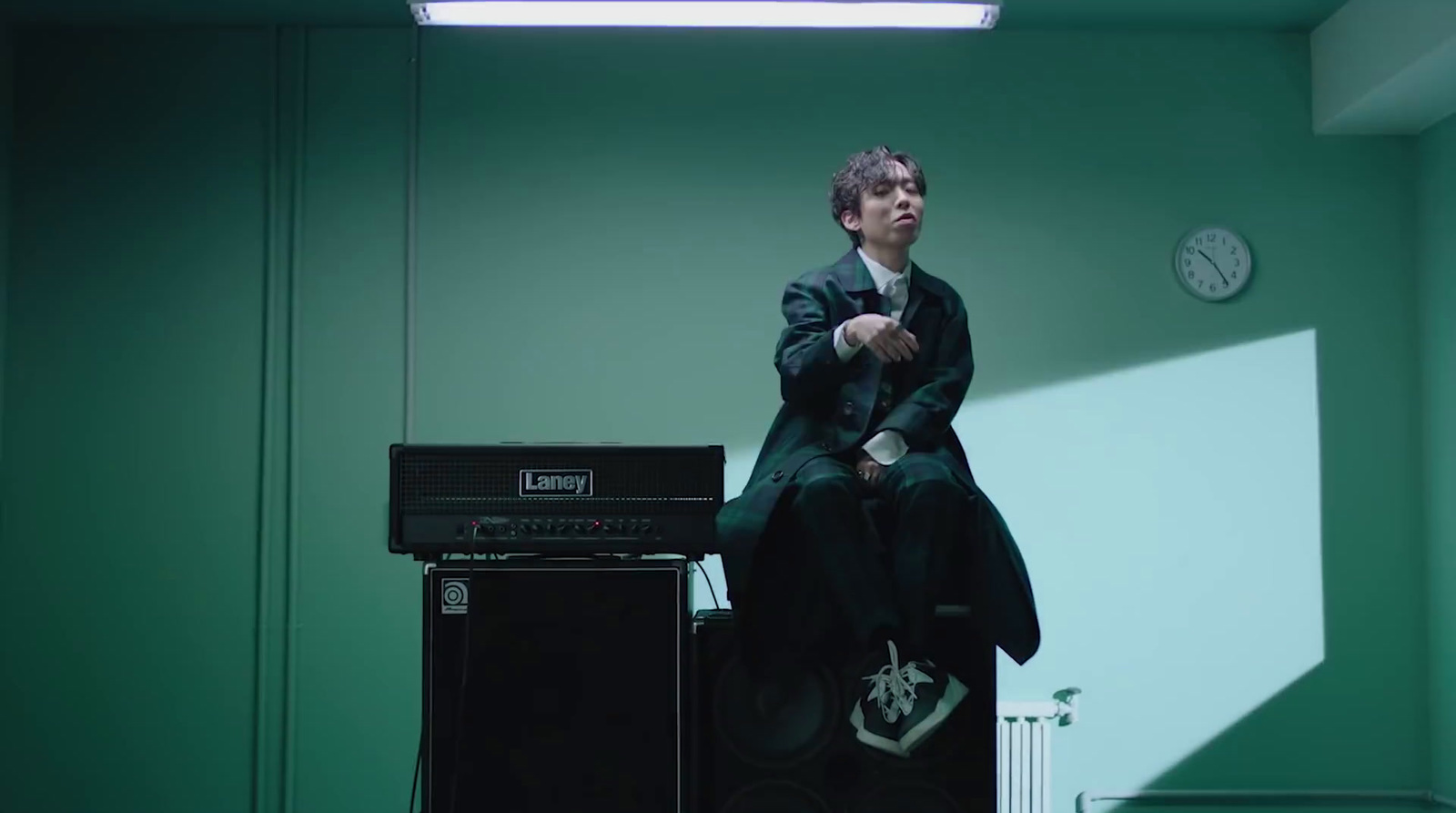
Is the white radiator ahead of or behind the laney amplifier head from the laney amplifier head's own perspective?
behind

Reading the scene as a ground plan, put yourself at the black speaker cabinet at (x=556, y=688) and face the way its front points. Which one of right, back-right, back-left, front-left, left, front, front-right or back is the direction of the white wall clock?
back-left

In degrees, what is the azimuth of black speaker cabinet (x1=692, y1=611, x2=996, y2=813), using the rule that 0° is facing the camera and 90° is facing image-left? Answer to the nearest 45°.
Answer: approximately 0°
